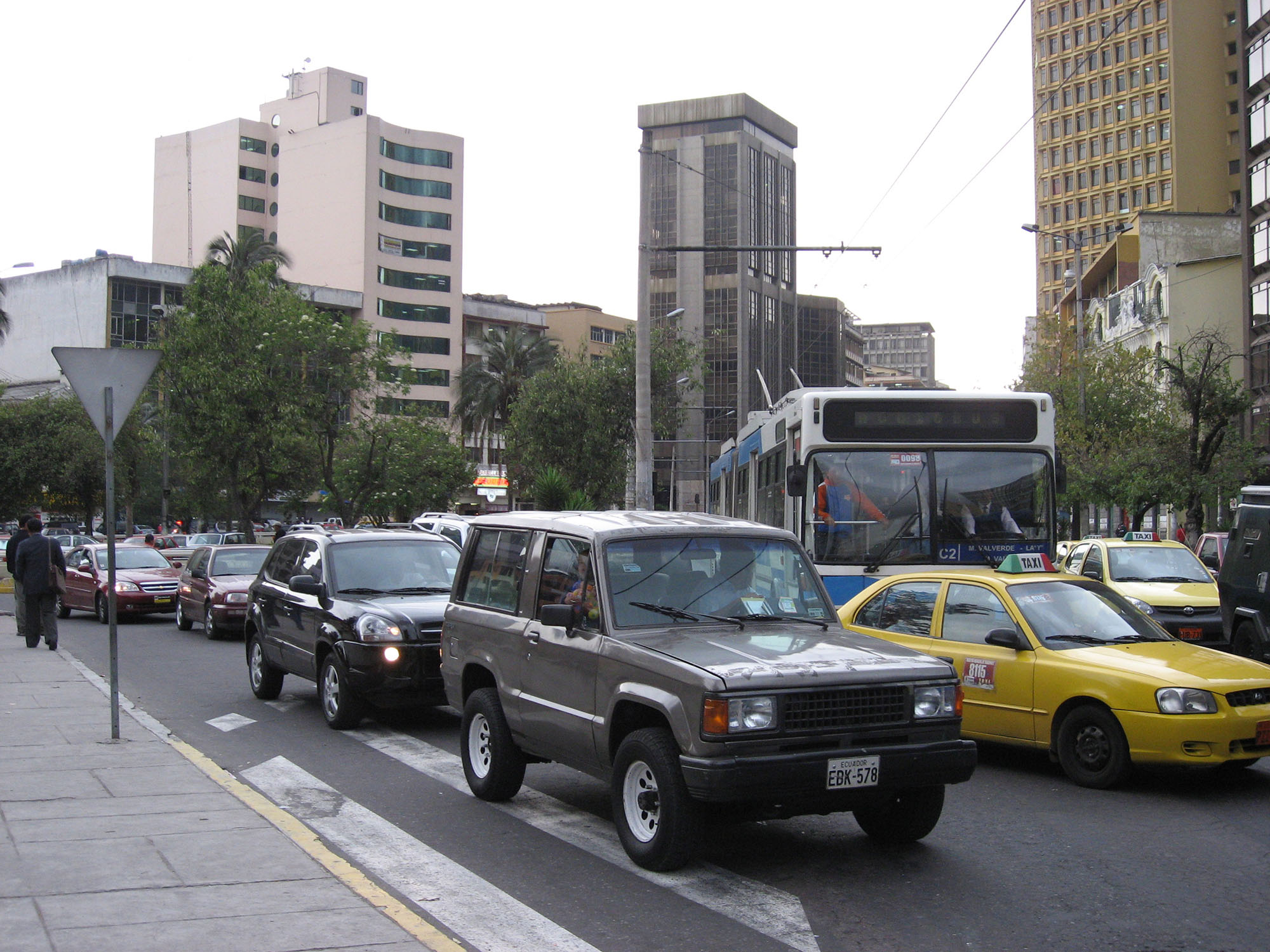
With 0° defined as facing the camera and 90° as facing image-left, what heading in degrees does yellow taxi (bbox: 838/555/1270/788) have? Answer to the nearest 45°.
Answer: approximately 315°

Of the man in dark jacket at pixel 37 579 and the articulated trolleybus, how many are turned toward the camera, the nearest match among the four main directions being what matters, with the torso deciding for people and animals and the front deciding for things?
1

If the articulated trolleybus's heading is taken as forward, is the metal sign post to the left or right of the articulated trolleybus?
on its right

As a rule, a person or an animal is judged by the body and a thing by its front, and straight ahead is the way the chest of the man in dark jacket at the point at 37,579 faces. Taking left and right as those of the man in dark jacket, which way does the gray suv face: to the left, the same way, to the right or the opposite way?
the opposite way

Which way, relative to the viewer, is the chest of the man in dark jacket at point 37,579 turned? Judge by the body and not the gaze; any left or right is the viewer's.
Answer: facing away from the viewer

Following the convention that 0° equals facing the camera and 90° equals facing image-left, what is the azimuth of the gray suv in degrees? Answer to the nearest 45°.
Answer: approximately 315°

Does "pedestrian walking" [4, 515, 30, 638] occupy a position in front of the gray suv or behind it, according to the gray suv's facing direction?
behind

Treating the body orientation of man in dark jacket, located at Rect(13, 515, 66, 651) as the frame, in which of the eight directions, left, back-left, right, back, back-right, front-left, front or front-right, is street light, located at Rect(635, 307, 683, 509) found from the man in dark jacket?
right

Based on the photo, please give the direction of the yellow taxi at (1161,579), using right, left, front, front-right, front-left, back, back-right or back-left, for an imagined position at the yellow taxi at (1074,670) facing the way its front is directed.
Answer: back-left

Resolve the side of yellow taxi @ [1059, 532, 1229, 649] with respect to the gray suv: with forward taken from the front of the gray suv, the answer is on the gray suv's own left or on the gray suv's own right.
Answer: on the gray suv's own left
